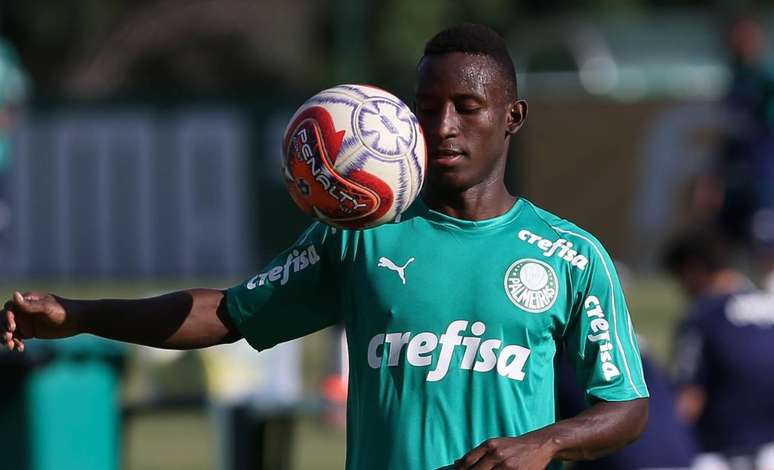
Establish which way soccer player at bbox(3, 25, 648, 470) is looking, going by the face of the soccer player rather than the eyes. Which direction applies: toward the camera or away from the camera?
toward the camera

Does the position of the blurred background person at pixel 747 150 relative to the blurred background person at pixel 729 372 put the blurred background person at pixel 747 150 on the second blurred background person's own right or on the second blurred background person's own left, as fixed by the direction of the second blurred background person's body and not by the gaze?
on the second blurred background person's own right

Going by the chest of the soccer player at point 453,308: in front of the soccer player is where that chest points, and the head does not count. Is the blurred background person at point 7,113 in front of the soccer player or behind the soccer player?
behind

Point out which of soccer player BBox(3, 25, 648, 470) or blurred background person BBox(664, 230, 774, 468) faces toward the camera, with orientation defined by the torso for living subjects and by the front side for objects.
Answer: the soccer player

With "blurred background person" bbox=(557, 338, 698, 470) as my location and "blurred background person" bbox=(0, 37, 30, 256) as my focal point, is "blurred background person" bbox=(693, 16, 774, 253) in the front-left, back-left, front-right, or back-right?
front-right

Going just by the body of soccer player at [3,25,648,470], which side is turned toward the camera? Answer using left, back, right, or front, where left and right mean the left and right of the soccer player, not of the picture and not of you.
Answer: front

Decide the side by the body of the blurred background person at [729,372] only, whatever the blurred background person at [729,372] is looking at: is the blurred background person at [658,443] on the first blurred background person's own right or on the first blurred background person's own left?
on the first blurred background person's own left

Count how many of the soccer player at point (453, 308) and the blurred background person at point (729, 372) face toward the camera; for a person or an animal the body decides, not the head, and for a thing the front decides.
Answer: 1
